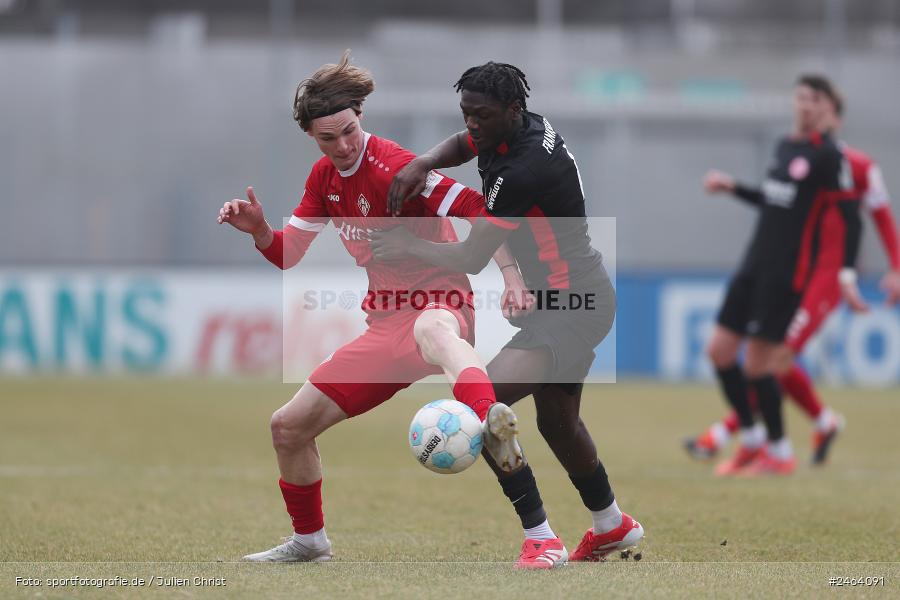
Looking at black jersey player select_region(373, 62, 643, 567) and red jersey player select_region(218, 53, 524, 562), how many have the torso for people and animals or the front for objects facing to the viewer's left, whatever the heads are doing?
1

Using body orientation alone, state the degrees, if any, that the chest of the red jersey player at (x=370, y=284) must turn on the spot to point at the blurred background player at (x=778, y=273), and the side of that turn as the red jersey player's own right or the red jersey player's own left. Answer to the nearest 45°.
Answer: approximately 135° to the red jersey player's own left

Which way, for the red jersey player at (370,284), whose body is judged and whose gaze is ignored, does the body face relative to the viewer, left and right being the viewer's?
facing the viewer

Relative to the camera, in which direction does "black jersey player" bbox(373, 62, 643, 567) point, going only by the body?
to the viewer's left

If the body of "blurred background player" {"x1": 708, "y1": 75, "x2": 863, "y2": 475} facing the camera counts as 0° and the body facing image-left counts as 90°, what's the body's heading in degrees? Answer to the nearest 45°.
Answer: approximately 45°

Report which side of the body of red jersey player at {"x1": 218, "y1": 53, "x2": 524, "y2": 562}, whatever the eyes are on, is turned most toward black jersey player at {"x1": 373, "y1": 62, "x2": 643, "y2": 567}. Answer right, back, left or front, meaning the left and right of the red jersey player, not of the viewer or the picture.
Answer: left

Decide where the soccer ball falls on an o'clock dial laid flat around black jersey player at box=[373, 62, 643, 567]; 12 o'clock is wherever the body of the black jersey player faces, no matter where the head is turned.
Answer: The soccer ball is roughly at 10 o'clock from the black jersey player.

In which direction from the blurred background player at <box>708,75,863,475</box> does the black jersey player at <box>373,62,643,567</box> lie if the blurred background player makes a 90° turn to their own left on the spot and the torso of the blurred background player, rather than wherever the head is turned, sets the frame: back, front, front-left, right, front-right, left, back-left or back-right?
front-right

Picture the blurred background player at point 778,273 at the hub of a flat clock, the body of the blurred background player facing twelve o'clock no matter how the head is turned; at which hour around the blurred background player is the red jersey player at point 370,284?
The red jersey player is roughly at 11 o'clock from the blurred background player.

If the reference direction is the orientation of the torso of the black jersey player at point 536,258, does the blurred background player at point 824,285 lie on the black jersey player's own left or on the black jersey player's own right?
on the black jersey player's own right

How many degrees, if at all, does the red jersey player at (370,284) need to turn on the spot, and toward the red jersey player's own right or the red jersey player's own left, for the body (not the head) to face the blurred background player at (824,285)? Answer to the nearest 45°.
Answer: approximately 135° to the red jersey player's own left
